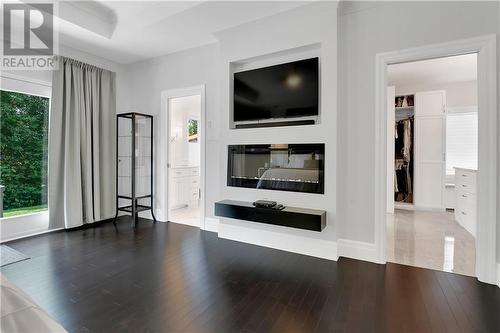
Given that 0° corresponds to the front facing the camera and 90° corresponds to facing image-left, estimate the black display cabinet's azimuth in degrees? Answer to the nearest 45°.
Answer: approximately 45°

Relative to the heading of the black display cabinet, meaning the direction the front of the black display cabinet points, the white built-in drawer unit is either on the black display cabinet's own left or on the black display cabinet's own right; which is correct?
on the black display cabinet's own left

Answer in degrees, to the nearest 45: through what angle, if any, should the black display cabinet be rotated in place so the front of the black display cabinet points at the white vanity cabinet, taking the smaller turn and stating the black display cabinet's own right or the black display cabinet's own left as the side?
approximately 180°

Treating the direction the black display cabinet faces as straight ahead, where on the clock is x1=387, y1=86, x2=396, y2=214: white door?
The white door is roughly at 8 o'clock from the black display cabinet.

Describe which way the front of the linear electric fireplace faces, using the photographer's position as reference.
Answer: facing the viewer and to the left of the viewer

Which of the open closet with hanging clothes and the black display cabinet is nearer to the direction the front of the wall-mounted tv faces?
the black display cabinet

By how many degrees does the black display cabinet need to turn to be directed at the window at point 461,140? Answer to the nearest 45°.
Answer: approximately 135° to its left

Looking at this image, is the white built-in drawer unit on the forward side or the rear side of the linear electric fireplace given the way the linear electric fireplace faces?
on the rear side

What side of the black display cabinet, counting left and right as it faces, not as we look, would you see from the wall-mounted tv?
left

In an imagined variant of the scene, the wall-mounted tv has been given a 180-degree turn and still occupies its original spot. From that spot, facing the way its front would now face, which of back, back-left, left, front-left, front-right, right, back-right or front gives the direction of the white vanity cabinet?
left

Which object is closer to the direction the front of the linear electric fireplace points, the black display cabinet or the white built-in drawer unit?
the black display cabinet

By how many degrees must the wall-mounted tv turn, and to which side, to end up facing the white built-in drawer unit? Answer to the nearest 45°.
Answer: approximately 135° to its left

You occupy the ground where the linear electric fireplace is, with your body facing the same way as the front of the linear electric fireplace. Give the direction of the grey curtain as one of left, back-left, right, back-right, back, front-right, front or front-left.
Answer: front-right

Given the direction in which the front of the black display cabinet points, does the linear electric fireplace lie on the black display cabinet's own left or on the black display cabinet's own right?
on the black display cabinet's own left
